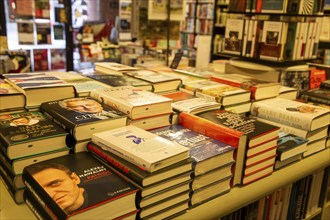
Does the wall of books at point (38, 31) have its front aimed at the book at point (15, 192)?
yes

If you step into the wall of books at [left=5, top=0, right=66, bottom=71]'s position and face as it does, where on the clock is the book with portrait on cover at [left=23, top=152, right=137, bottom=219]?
The book with portrait on cover is roughly at 12 o'clock from the wall of books.

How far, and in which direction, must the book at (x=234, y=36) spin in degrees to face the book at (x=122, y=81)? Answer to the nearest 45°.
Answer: approximately 45° to its right

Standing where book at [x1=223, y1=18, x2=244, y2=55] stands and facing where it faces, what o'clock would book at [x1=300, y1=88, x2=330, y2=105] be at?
book at [x1=300, y1=88, x2=330, y2=105] is roughly at 11 o'clock from book at [x1=223, y1=18, x2=244, y2=55].

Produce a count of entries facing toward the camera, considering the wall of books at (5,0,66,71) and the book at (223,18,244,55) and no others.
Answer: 2

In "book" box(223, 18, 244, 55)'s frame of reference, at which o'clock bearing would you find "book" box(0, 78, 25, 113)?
"book" box(0, 78, 25, 113) is roughly at 1 o'clock from "book" box(223, 18, 244, 55).

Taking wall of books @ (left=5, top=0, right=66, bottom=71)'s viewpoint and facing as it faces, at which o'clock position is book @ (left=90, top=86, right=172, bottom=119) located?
The book is roughly at 12 o'clock from the wall of books.

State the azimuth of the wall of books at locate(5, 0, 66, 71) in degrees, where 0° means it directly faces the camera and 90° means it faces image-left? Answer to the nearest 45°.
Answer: approximately 0°
